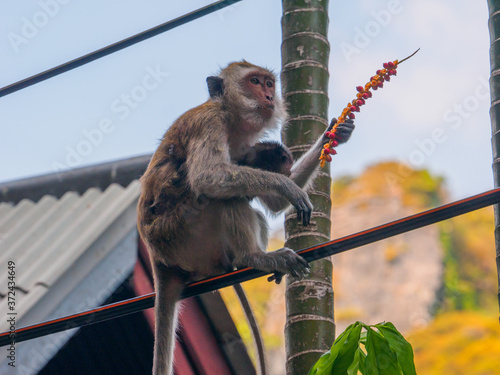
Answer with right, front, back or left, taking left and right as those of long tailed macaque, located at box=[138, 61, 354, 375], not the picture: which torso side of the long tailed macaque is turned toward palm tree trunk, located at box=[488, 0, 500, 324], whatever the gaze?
front

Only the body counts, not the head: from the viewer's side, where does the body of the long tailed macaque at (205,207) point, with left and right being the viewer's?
facing to the right of the viewer

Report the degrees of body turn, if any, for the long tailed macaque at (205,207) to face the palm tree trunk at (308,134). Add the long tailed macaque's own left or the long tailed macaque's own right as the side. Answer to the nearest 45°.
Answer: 0° — it already faces it
